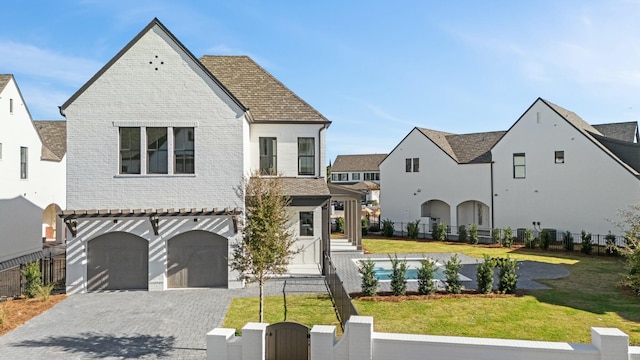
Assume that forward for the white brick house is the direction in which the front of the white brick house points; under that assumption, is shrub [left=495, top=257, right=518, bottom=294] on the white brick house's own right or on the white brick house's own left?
on the white brick house's own left

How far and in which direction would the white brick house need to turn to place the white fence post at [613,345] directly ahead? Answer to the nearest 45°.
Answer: approximately 45° to its left

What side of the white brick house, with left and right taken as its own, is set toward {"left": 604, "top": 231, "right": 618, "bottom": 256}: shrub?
left

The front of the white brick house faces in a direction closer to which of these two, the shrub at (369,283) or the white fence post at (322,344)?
the white fence post

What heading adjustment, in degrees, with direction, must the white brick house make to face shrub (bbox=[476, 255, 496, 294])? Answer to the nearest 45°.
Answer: approximately 90° to its left

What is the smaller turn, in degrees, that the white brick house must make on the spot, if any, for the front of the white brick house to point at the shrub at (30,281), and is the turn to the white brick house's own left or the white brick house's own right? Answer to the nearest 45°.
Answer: approximately 90° to the white brick house's own right

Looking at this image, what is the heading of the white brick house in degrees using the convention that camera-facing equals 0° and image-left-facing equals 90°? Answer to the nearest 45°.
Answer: approximately 0°
